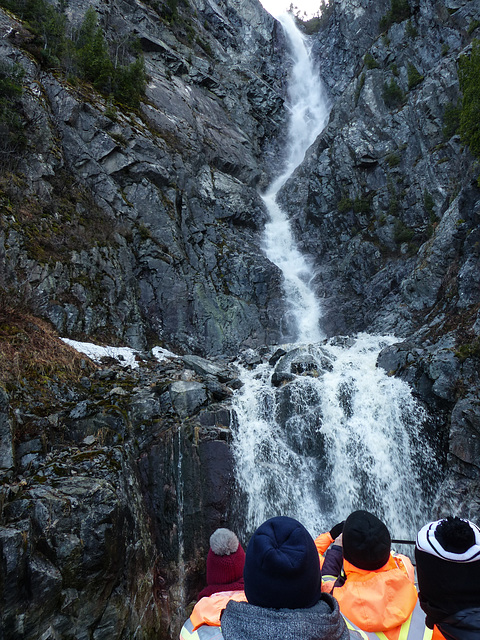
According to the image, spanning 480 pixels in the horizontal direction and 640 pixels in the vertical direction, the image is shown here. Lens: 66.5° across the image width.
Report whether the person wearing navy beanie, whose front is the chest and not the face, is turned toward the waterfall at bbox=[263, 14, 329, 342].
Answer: yes

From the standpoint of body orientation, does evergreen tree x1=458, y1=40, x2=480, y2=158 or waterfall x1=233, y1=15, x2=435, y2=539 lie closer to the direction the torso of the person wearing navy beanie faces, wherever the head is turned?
the waterfall

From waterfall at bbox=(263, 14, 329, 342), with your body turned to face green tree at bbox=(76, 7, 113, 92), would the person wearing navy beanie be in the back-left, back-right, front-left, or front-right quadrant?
front-left

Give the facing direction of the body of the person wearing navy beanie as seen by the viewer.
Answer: away from the camera

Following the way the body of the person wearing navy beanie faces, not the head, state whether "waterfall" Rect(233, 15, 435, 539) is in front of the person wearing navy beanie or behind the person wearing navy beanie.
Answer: in front

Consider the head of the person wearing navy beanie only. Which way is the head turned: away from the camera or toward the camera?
away from the camera

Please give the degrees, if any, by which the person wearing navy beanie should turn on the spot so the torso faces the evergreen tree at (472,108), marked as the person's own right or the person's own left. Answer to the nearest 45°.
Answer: approximately 45° to the person's own right
